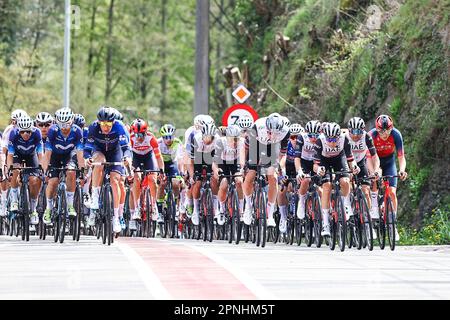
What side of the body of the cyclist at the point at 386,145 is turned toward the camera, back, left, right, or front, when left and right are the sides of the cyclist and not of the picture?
front

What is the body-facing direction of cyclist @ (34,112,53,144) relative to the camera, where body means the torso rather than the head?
toward the camera

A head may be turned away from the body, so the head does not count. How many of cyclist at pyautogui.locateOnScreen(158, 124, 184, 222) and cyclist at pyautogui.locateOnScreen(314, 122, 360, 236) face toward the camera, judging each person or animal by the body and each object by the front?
2

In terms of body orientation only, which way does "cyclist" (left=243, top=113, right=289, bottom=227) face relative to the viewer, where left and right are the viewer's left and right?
facing the viewer

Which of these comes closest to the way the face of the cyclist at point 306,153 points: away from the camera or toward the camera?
toward the camera

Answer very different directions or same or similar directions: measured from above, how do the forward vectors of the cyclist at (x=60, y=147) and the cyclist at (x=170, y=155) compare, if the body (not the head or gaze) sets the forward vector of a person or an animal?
same or similar directions

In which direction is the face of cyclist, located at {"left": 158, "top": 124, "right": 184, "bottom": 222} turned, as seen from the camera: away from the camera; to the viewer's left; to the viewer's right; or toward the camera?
toward the camera
